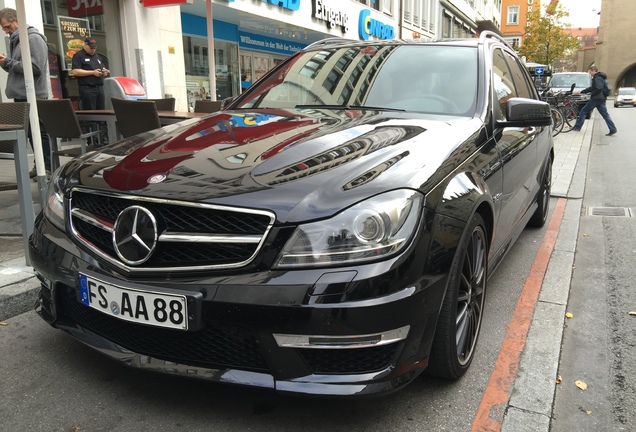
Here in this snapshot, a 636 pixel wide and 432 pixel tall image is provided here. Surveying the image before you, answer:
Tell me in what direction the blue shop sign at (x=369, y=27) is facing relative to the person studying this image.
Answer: facing the viewer and to the right of the viewer

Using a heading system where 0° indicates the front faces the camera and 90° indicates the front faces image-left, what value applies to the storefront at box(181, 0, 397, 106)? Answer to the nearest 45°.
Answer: approximately 315°

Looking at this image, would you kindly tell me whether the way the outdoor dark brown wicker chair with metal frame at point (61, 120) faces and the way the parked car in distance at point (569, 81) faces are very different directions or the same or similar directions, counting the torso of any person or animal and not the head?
very different directions

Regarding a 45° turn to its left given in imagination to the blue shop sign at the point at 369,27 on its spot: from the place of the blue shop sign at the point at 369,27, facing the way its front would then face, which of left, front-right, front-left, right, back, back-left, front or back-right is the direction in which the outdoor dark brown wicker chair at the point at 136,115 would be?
right

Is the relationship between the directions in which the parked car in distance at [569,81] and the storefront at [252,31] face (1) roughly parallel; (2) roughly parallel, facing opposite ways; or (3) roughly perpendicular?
roughly perpendicular

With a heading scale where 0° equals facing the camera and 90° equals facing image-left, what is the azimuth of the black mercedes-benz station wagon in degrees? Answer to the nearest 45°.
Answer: approximately 45°

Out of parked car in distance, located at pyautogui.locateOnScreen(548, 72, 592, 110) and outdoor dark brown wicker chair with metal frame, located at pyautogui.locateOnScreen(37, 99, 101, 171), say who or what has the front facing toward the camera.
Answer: the parked car in distance

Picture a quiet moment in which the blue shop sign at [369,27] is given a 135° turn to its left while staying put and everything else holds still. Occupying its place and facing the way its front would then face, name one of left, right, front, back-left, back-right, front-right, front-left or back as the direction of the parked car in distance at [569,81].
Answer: right

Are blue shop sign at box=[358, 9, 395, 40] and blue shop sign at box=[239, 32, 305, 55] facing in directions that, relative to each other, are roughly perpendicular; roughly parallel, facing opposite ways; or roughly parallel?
roughly parallel

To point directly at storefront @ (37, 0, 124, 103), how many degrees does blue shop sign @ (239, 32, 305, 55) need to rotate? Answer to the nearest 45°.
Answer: approximately 45° to its right

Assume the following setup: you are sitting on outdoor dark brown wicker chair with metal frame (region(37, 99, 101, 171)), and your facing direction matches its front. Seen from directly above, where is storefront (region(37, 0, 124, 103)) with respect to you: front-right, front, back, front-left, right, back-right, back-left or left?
front-left

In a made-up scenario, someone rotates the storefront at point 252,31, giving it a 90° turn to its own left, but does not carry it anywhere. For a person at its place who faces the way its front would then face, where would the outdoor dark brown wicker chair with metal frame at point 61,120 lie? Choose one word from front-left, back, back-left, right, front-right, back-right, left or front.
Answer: back-right

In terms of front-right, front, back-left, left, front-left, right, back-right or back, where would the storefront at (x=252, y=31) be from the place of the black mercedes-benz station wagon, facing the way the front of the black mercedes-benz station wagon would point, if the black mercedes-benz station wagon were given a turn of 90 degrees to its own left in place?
back-left

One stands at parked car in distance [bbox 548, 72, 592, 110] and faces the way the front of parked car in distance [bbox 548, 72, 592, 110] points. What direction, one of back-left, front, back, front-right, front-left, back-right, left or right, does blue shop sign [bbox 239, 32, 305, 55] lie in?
front-right

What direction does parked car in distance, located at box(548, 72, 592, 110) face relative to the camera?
toward the camera

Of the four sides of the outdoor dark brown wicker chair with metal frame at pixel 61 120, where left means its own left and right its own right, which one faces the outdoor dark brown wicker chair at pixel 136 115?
right

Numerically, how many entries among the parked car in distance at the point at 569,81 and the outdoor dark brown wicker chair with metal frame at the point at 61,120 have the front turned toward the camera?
1
